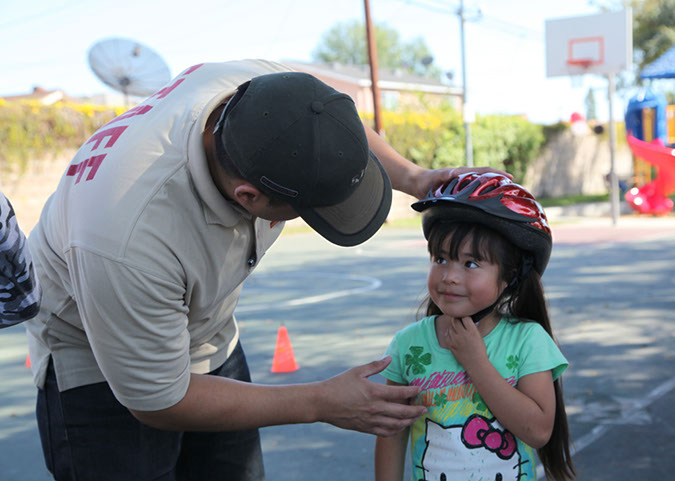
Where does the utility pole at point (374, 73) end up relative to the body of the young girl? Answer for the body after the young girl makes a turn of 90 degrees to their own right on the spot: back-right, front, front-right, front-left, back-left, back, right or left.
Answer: right

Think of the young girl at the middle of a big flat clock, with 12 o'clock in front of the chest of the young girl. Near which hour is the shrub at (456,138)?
The shrub is roughly at 6 o'clock from the young girl.

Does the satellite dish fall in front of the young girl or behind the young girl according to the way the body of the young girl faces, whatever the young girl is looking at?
behind

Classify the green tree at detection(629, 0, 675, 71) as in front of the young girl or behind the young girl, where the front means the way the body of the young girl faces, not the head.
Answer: behind

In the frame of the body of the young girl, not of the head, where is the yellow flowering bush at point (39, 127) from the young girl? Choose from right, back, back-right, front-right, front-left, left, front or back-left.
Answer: back-right

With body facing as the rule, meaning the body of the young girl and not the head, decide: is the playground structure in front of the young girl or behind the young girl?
behind

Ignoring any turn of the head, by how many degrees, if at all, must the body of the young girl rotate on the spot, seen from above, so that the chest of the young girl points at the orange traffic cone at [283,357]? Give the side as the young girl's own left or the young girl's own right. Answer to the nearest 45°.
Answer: approximately 135° to the young girl's own right

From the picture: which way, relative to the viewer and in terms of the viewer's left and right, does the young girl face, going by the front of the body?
facing the viewer

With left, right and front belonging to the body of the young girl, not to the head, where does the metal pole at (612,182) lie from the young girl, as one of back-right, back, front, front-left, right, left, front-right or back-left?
back
